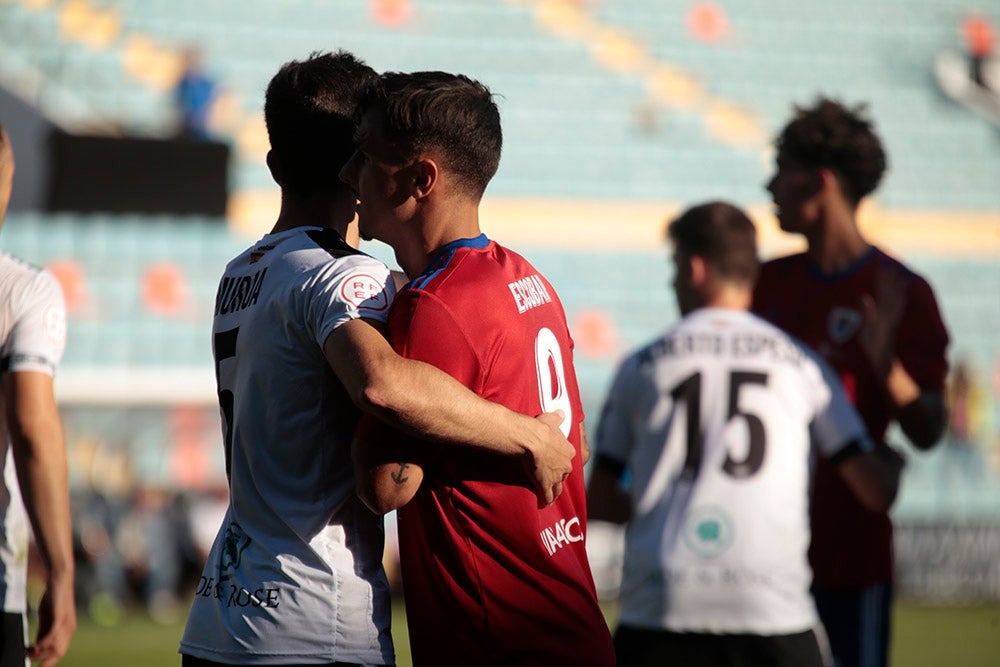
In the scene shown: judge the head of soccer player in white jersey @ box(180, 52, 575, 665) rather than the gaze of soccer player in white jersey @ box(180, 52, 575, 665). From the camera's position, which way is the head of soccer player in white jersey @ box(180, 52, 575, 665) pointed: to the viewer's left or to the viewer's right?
to the viewer's right

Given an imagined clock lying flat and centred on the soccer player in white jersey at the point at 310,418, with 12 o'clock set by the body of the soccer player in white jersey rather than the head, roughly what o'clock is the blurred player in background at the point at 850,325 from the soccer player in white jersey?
The blurred player in background is roughly at 12 o'clock from the soccer player in white jersey.

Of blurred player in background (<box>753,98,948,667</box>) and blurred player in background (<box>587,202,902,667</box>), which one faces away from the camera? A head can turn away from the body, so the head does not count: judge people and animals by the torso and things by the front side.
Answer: blurred player in background (<box>587,202,902,667</box>)

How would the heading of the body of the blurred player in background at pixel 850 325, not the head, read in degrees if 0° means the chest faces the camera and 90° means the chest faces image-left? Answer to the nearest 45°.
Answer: approximately 45°

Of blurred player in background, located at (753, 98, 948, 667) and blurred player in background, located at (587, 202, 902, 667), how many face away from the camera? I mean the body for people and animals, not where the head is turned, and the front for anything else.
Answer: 1

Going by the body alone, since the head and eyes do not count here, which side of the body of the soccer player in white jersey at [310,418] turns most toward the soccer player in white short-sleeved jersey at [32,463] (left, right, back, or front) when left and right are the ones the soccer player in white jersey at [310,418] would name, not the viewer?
left

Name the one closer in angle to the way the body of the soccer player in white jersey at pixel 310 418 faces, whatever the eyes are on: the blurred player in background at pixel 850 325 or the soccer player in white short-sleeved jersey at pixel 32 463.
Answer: the blurred player in background

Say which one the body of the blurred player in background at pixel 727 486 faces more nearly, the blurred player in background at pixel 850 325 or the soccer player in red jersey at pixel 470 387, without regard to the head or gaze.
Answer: the blurred player in background

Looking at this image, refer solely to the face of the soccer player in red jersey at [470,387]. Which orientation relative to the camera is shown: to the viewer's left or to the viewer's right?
to the viewer's left

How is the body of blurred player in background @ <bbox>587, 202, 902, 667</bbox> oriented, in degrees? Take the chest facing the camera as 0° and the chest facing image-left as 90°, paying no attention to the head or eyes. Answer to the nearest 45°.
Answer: approximately 180°

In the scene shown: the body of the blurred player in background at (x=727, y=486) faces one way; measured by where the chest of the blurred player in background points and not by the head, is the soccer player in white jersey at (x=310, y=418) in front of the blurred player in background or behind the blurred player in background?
behind

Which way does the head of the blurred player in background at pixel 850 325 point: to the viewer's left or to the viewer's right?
to the viewer's left

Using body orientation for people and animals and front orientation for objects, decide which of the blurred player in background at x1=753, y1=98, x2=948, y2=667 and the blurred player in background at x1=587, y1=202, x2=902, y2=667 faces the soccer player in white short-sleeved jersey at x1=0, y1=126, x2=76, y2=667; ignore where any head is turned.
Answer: the blurred player in background at x1=753, y1=98, x2=948, y2=667
